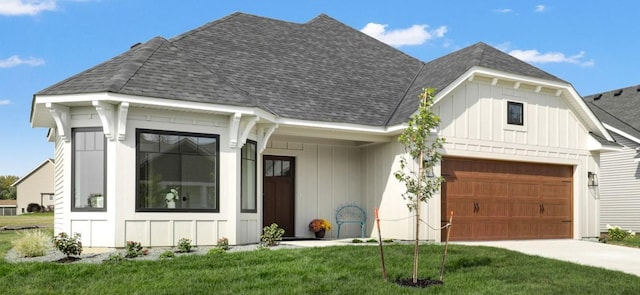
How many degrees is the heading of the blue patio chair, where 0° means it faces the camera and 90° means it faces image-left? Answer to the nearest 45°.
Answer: approximately 0°

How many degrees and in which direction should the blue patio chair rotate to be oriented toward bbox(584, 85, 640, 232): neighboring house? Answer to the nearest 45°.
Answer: approximately 135° to its left

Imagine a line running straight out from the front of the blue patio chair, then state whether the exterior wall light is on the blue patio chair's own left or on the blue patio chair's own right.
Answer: on the blue patio chair's own left
